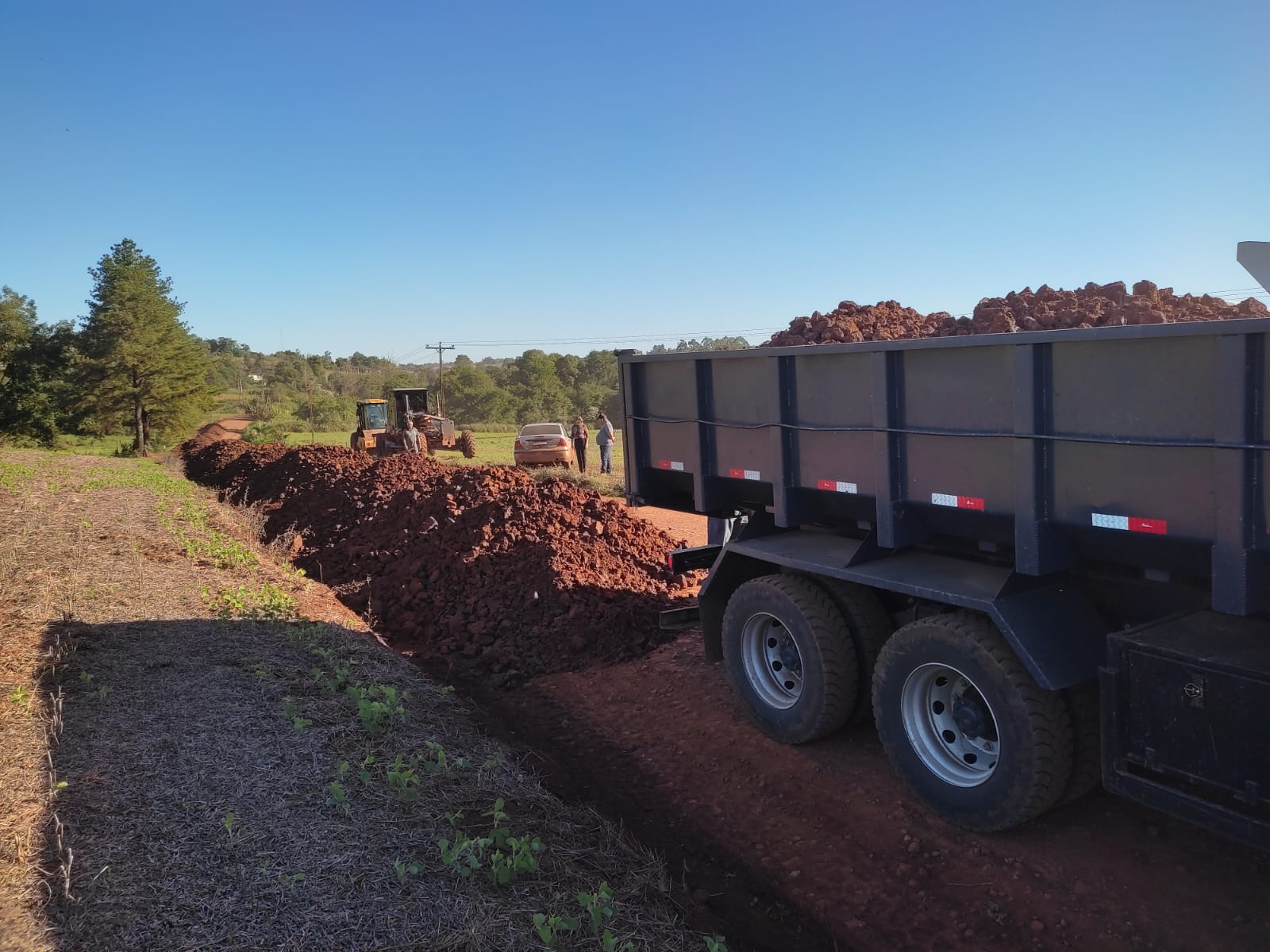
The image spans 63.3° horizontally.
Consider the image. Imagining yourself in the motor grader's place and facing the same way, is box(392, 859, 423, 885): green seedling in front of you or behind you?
in front

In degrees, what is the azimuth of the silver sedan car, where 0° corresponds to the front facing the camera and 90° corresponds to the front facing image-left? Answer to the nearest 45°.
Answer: approximately 180°

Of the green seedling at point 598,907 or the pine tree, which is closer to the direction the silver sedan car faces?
the pine tree

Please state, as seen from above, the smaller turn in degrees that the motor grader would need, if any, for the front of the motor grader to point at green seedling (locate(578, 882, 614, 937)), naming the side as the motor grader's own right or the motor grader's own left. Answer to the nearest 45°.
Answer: approximately 45° to the motor grader's own right

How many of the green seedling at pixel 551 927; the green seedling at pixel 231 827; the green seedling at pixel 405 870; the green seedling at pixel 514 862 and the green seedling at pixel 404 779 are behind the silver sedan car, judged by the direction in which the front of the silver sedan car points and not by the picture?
5

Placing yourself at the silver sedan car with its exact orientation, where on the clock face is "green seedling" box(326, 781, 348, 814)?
The green seedling is roughly at 6 o'clock from the silver sedan car.

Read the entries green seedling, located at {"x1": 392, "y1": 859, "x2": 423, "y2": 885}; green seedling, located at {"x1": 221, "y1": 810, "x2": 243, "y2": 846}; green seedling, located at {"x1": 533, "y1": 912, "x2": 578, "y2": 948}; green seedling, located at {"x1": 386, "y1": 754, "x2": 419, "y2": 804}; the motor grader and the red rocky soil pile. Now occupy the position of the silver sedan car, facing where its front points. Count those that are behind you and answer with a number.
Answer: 5

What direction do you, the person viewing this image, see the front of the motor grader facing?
facing the viewer and to the right of the viewer

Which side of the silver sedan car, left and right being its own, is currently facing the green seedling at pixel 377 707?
back

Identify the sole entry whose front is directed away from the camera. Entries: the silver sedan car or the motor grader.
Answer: the silver sedan car

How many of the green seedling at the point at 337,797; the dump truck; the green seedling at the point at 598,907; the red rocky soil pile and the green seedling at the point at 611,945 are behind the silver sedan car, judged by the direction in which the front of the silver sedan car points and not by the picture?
5
